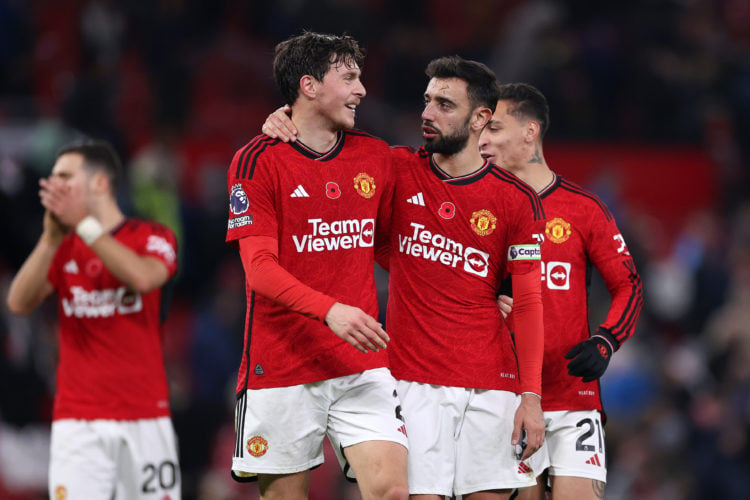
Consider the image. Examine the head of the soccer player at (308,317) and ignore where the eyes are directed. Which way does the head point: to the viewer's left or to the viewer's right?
to the viewer's right

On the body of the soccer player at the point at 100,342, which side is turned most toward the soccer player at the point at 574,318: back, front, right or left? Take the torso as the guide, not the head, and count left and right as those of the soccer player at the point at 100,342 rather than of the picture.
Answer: left

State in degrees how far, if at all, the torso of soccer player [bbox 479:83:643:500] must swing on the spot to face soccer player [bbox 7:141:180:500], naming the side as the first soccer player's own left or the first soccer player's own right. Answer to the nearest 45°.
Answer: approximately 45° to the first soccer player's own right

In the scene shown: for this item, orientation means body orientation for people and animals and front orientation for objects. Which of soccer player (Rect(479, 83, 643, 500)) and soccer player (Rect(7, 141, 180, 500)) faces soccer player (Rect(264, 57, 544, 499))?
soccer player (Rect(479, 83, 643, 500))

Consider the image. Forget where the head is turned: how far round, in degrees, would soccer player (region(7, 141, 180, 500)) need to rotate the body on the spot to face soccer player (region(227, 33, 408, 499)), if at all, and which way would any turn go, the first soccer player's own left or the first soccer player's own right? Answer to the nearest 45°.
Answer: approximately 90° to the first soccer player's own left

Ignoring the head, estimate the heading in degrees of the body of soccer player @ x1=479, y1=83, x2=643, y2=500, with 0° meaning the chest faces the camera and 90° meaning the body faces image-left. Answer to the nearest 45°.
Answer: approximately 45°

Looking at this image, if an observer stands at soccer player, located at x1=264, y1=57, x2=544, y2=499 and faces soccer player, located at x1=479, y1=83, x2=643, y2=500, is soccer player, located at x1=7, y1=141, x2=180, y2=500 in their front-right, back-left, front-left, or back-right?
back-left

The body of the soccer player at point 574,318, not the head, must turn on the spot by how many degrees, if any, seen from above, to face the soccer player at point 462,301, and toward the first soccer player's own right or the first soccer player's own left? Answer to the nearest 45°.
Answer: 0° — they already face them

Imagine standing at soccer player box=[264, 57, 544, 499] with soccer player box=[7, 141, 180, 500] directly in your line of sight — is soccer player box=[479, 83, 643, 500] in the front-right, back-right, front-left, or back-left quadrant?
back-right
